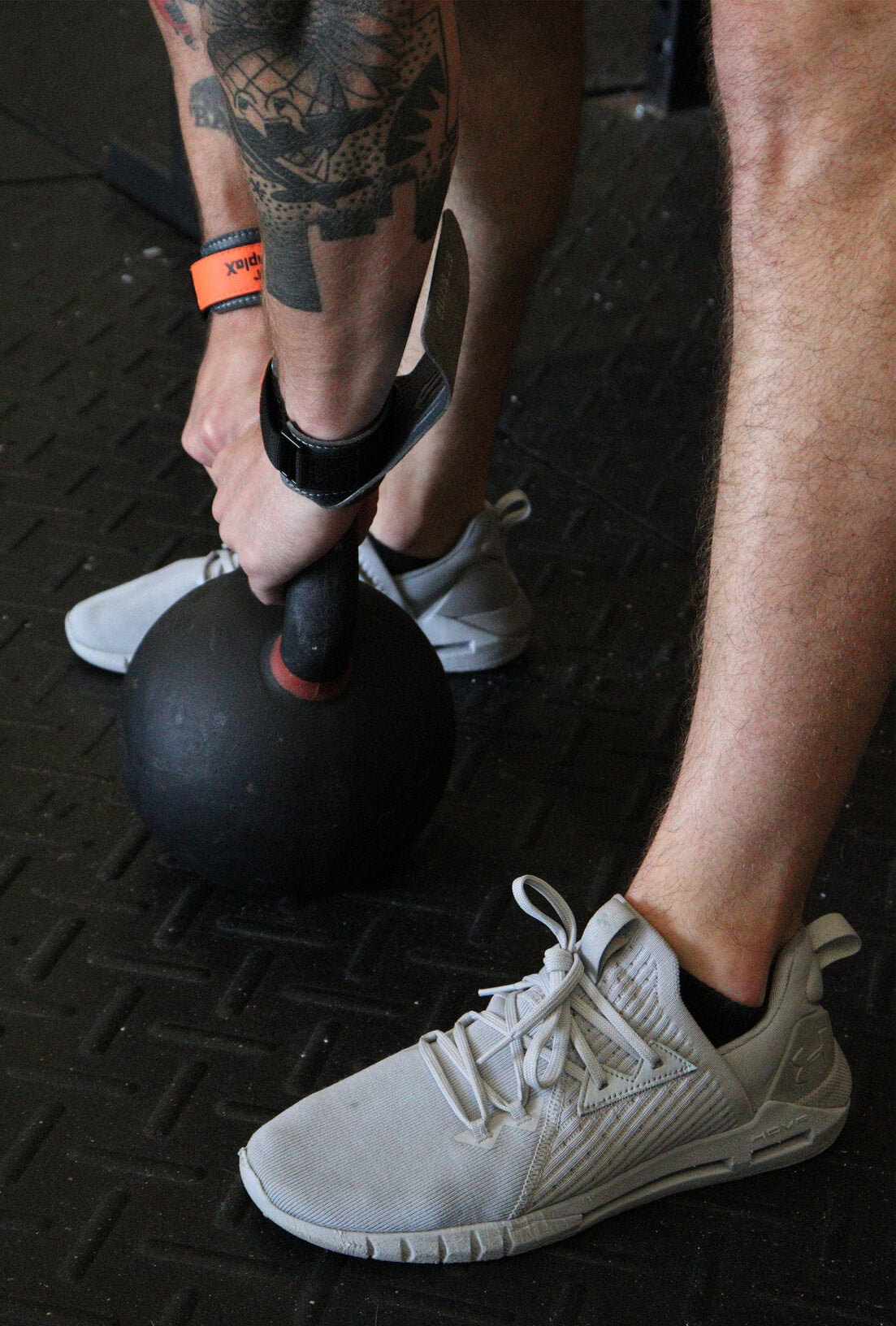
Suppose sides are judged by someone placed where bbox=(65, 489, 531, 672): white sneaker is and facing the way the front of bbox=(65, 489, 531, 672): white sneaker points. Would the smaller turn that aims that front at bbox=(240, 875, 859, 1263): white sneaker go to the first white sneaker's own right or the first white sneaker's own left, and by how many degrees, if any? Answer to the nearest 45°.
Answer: approximately 90° to the first white sneaker's own left

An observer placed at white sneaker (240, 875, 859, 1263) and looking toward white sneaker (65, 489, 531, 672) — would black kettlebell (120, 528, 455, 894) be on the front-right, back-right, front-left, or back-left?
front-left

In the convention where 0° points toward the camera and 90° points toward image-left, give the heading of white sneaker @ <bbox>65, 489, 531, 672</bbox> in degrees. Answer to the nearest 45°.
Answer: approximately 90°
